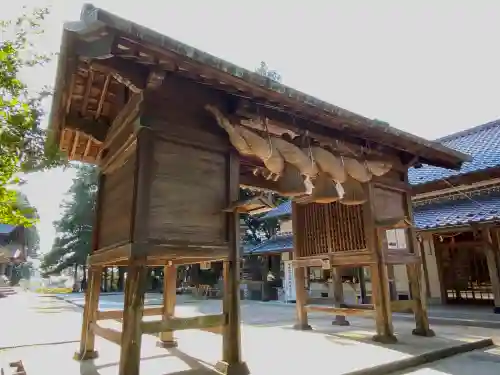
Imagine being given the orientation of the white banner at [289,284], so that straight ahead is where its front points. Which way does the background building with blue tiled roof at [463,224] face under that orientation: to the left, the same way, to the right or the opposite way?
to the right

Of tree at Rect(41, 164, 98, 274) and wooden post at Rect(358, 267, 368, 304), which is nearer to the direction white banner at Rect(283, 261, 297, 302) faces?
the wooden post

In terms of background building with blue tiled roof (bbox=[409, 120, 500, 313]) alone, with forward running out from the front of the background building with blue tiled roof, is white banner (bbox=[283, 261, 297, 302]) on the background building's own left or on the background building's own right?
on the background building's own right

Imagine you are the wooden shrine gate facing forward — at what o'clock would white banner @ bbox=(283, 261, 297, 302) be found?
The white banner is roughly at 8 o'clock from the wooden shrine gate.

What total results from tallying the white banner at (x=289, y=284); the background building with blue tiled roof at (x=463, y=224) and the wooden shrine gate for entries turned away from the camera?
0

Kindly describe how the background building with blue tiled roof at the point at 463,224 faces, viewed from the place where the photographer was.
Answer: facing the viewer and to the left of the viewer

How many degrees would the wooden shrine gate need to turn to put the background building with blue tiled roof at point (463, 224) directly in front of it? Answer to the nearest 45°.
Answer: approximately 90° to its left

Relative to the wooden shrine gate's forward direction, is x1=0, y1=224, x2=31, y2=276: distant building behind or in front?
behind

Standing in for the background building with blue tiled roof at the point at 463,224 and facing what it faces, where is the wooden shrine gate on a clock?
The wooden shrine gate is roughly at 11 o'clock from the background building with blue tiled roof.

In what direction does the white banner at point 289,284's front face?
toward the camera

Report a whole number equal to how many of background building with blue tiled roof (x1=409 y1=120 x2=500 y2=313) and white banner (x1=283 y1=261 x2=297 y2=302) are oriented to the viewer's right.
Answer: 0

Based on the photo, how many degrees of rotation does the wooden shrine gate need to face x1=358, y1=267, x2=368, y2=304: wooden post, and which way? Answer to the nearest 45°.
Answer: approximately 90° to its left

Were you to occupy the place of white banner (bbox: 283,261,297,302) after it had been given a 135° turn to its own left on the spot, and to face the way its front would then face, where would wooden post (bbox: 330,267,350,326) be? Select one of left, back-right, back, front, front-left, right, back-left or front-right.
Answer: back-right

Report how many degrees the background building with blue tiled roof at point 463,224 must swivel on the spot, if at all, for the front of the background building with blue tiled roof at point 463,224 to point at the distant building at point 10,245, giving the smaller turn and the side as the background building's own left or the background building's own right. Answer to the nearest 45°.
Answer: approximately 45° to the background building's own right

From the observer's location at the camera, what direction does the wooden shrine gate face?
facing the viewer and to the right of the viewer
